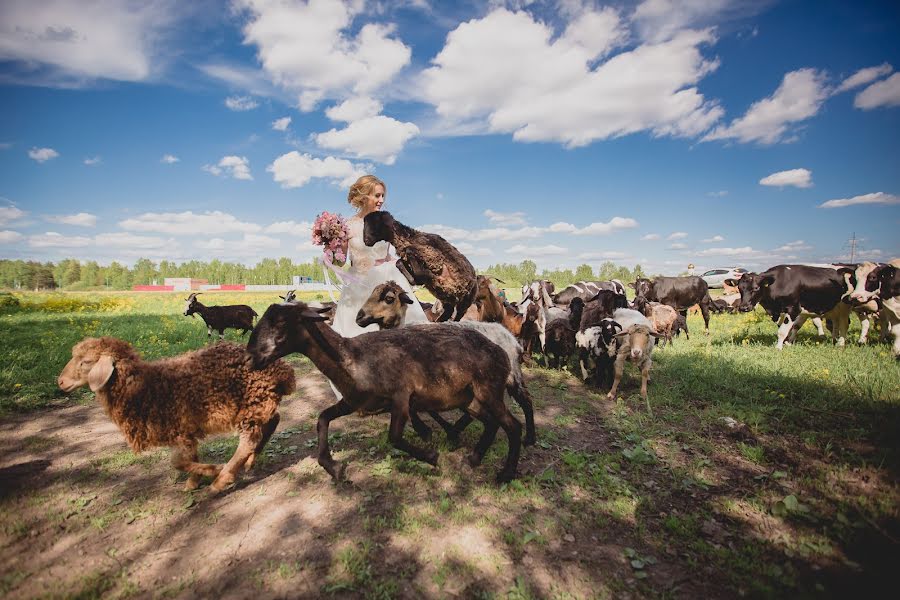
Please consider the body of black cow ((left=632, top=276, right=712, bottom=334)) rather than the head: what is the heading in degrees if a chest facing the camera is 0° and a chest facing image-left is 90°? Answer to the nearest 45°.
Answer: approximately 90°

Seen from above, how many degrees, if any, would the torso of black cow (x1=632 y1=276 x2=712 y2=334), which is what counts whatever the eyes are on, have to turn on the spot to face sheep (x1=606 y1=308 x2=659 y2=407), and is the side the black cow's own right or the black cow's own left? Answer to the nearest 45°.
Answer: approximately 90° to the black cow's own left

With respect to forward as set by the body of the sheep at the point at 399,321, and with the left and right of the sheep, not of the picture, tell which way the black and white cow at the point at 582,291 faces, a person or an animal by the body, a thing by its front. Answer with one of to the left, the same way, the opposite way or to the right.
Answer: the same way

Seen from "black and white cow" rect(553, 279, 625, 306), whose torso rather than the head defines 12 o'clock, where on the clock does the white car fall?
The white car is roughly at 4 o'clock from the black and white cow.

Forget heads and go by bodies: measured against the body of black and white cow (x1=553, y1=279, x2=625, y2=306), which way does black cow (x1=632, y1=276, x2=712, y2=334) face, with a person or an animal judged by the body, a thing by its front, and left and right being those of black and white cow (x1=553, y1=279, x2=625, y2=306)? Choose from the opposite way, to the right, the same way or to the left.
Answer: the same way

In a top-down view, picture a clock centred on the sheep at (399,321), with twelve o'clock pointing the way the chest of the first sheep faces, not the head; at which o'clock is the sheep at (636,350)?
The sheep at (636,350) is roughly at 5 o'clock from the sheep at (399,321).

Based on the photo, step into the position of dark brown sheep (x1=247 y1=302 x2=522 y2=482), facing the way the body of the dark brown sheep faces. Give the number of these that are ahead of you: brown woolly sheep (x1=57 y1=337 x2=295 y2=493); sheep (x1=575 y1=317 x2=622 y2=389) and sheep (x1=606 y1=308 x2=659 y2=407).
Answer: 1

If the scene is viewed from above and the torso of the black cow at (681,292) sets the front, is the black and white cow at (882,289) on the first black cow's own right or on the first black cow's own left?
on the first black cow's own left

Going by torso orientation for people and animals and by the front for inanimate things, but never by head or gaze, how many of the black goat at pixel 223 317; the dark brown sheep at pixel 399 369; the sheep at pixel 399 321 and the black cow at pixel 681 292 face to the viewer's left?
4

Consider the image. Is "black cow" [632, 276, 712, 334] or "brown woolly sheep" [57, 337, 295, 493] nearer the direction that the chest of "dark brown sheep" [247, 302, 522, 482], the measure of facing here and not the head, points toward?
the brown woolly sheep

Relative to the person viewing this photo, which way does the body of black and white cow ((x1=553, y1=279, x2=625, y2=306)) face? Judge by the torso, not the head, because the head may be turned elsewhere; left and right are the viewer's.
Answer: facing to the left of the viewer

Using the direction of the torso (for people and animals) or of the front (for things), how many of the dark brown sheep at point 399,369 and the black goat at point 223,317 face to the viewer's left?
2

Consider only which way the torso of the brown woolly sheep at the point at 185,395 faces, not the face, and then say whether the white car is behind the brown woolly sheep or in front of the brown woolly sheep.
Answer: behind

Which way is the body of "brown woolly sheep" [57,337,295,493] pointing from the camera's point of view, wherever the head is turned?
to the viewer's left

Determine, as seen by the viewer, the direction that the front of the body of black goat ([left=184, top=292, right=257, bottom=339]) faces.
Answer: to the viewer's left

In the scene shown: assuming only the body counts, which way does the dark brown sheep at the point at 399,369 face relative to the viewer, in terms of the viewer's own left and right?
facing to the left of the viewer

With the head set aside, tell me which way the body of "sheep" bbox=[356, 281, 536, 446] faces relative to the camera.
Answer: to the viewer's left
